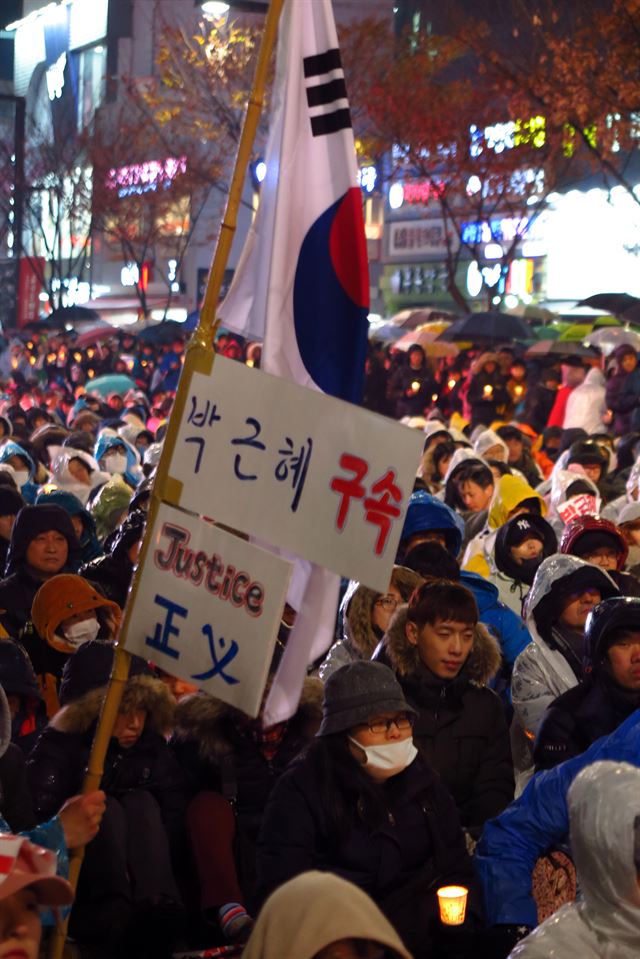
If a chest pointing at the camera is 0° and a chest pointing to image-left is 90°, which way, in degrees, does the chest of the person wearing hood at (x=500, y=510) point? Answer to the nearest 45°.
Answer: approximately 315°

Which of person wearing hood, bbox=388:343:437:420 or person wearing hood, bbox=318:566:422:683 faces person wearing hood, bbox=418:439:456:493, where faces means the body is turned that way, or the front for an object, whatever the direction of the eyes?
person wearing hood, bbox=388:343:437:420

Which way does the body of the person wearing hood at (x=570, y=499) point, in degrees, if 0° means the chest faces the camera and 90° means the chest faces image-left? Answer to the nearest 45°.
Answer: approximately 315°

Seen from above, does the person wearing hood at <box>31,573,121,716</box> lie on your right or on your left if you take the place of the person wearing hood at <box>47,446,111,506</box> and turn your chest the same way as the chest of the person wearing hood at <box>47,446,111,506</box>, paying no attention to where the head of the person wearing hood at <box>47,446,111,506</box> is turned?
on your right

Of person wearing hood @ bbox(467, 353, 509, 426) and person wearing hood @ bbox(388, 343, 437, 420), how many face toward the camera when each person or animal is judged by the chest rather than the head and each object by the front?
2

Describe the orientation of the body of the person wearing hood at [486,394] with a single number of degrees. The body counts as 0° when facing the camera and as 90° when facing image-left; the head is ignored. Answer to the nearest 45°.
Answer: approximately 0°

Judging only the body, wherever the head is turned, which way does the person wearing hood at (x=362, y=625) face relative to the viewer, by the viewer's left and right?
facing the viewer and to the right of the viewer

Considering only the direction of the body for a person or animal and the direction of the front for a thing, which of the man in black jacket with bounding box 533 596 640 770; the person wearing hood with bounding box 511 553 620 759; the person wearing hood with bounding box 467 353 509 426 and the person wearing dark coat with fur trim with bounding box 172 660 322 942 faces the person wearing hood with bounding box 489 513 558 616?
the person wearing hood with bounding box 467 353 509 426
